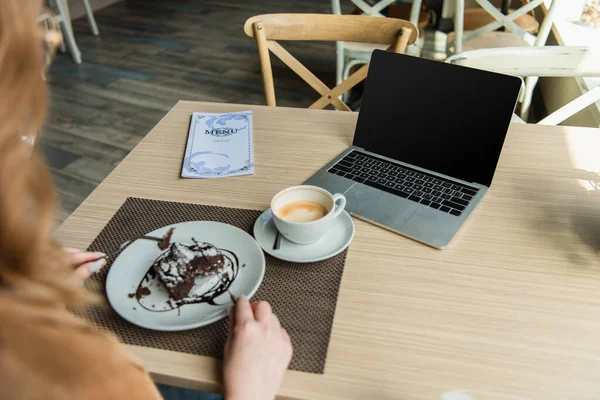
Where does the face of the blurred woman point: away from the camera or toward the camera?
away from the camera

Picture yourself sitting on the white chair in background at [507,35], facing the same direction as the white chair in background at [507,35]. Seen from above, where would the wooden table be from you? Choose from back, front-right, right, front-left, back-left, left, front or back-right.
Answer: back

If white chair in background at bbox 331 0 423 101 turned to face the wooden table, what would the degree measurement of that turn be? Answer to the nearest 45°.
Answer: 0° — it already faces it

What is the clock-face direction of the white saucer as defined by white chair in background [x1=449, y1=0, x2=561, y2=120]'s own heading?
The white saucer is roughly at 6 o'clock from the white chair in background.
